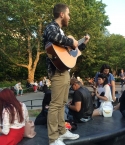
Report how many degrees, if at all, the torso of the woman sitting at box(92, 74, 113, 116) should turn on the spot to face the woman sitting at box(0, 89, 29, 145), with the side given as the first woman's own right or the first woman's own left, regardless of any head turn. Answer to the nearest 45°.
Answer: approximately 45° to the first woman's own left

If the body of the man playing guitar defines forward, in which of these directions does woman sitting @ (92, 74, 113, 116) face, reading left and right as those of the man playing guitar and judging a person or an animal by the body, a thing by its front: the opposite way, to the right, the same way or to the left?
the opposite way

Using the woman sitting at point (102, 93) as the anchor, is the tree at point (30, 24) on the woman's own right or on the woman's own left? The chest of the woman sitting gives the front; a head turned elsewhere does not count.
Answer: on the woman's own right

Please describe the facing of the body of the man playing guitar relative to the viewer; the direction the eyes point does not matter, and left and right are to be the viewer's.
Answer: facing to the right of the viewer

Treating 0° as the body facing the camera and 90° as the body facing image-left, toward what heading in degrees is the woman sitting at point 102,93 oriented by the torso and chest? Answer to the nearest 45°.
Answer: approximately 90°

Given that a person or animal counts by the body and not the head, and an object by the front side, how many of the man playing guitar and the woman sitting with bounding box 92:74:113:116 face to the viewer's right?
1

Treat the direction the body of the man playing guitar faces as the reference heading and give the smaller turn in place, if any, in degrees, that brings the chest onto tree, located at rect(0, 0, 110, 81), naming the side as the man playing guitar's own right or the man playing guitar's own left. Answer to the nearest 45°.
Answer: approximately 90° to the man playing guitar's own left
